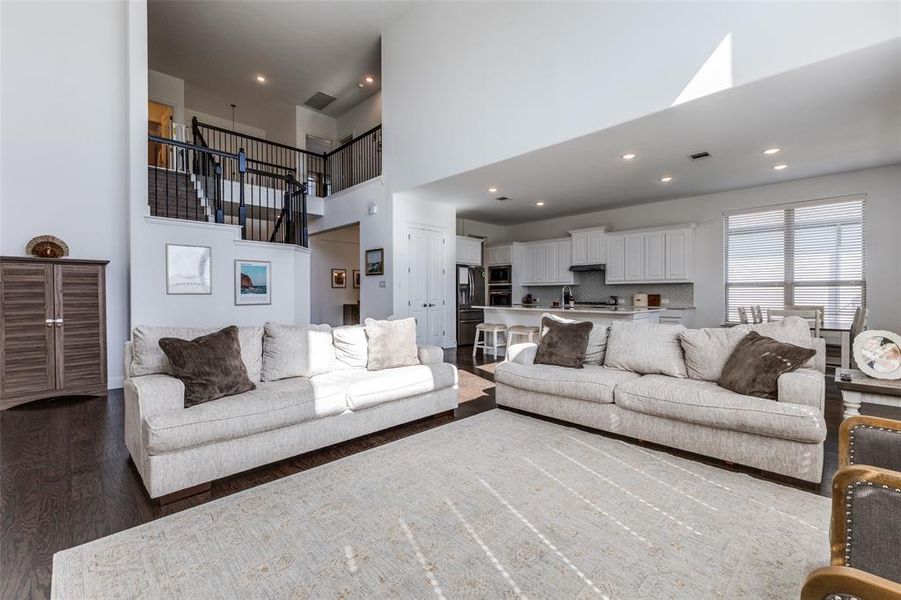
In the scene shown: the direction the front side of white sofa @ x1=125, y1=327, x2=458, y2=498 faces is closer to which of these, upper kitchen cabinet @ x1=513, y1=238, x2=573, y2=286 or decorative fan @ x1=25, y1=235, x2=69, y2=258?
the upper kitchen cabinet

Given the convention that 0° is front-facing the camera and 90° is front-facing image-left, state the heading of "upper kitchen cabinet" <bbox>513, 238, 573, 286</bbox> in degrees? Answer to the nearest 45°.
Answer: approximately 45°

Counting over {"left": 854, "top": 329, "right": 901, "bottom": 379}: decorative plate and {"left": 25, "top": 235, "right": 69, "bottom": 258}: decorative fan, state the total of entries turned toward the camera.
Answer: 2

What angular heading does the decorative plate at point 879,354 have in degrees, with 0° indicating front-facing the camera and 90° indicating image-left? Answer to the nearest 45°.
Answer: approximately 0°

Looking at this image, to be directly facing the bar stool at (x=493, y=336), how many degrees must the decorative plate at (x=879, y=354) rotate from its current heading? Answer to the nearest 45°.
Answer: approximately 90° to its right

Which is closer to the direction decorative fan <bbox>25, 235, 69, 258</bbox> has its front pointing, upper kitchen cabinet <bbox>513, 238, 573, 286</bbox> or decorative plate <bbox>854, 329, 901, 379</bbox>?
the decorative plate

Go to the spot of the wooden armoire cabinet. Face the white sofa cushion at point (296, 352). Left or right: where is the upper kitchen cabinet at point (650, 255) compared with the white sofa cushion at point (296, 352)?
left

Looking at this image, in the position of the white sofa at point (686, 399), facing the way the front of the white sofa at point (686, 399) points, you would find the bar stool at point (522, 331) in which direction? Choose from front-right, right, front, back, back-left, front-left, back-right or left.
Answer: right

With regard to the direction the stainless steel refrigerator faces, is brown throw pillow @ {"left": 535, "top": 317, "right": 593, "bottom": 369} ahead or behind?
ahead

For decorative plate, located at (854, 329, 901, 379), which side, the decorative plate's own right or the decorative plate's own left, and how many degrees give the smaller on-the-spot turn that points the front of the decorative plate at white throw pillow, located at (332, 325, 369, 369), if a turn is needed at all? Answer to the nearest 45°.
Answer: approximately 45° to the decorative plate's own right

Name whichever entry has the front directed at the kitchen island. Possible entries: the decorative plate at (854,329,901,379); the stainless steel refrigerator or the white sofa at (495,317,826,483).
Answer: the stainless steel refrigerator

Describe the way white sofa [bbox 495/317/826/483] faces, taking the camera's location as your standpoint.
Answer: facing the viewer and to the left of the viewer

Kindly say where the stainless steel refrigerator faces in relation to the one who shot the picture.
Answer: facing the viewer and to the right of the viewer

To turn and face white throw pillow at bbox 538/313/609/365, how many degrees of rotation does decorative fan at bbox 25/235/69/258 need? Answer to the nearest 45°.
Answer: approximately 45° to its left

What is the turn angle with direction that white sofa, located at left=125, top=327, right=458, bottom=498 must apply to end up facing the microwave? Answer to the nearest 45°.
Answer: approximately 90° to its left
